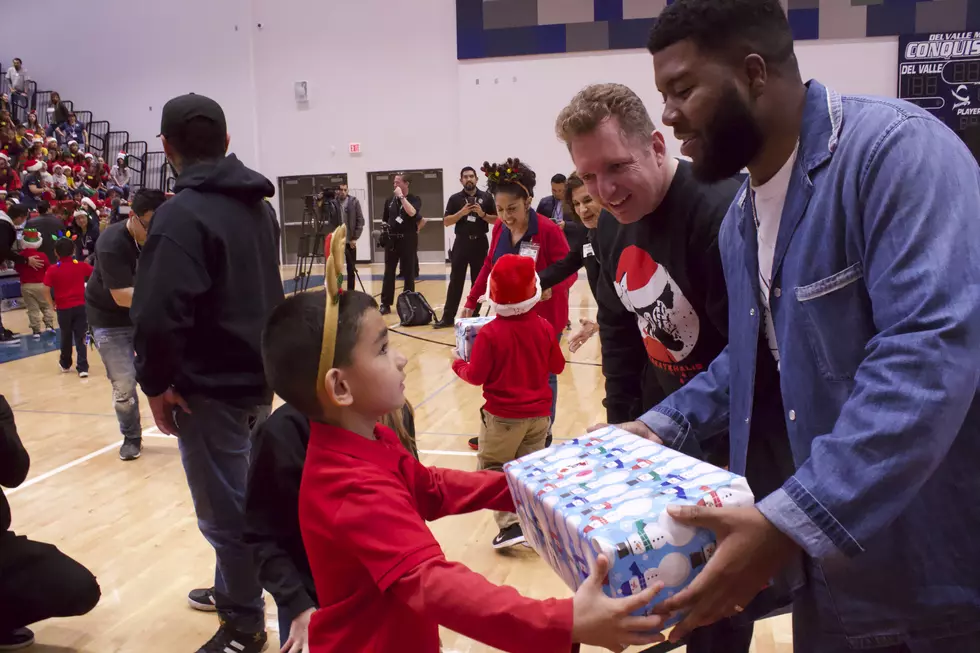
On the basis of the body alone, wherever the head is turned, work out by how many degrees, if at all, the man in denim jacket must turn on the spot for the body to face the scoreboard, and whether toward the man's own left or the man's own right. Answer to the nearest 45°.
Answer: approximately 135° to the man's own right

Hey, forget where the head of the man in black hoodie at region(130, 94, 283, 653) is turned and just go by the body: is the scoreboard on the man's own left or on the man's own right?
on the man's own right

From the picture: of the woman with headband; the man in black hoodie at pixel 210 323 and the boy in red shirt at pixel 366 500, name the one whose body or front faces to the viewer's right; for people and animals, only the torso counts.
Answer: the boy in red shirt

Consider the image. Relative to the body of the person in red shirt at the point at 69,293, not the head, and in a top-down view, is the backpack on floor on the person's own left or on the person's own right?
on the person's own right

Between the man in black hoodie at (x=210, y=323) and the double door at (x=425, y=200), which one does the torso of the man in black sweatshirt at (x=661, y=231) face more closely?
the man in black hoodie

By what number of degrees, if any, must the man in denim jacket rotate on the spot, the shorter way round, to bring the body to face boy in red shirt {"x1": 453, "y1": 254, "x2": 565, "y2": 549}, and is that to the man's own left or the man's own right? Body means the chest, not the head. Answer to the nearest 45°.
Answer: approximately 90° to the man's own right

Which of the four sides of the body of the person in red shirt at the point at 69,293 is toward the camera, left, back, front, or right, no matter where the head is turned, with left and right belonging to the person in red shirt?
back

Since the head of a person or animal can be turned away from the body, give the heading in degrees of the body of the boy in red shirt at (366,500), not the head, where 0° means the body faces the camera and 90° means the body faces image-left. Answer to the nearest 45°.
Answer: approximately 270°
